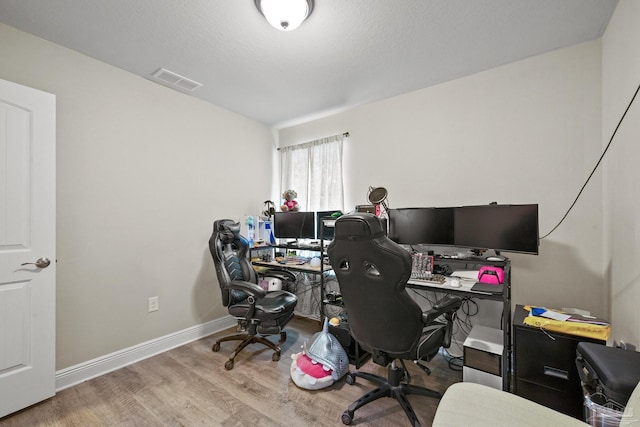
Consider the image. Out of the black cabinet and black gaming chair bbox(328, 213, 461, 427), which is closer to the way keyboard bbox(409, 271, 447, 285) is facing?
the black gaming chair

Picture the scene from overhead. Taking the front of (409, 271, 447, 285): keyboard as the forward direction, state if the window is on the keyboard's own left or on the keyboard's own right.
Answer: on the keyboard's own right

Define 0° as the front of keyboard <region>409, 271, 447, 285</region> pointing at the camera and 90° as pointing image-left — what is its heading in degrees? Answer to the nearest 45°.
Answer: approximately 0°

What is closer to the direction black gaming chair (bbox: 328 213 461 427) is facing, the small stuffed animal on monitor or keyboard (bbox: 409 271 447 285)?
the keyboard

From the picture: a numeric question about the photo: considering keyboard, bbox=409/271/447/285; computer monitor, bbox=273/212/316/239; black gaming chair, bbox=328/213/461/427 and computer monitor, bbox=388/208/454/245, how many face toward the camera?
3

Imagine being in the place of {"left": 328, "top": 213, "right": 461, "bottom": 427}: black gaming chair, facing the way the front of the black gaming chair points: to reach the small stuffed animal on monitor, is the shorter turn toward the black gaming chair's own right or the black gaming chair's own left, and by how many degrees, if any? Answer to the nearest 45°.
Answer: approximately 90° to the black gaming chair's own left

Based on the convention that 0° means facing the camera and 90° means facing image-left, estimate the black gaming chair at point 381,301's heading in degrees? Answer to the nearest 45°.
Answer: approximately 225°
